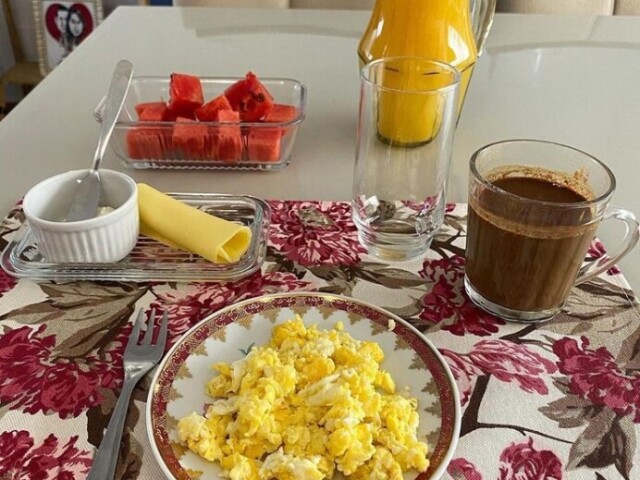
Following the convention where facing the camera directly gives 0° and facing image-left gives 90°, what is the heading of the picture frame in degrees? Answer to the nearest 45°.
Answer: approximately 0°

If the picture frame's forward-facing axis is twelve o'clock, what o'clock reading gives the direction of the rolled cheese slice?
The rolled cheese slice is roughly at 12 o'clock from the picture frame.

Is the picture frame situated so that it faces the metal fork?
yes

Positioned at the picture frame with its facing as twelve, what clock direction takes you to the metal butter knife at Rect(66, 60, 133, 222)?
The metal butter knife is roughly at 12 o'clock from the picture frame.

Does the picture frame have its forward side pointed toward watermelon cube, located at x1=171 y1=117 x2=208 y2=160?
yes

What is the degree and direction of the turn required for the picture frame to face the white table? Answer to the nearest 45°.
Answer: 0° — it already faces it

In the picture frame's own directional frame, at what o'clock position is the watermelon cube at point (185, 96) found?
The watermelon cube is roughly at 12 o'clock from the picture frame.

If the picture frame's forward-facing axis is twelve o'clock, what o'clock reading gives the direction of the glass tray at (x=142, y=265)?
The glass tray is roughly at 12 o'clock from the picture frame.
